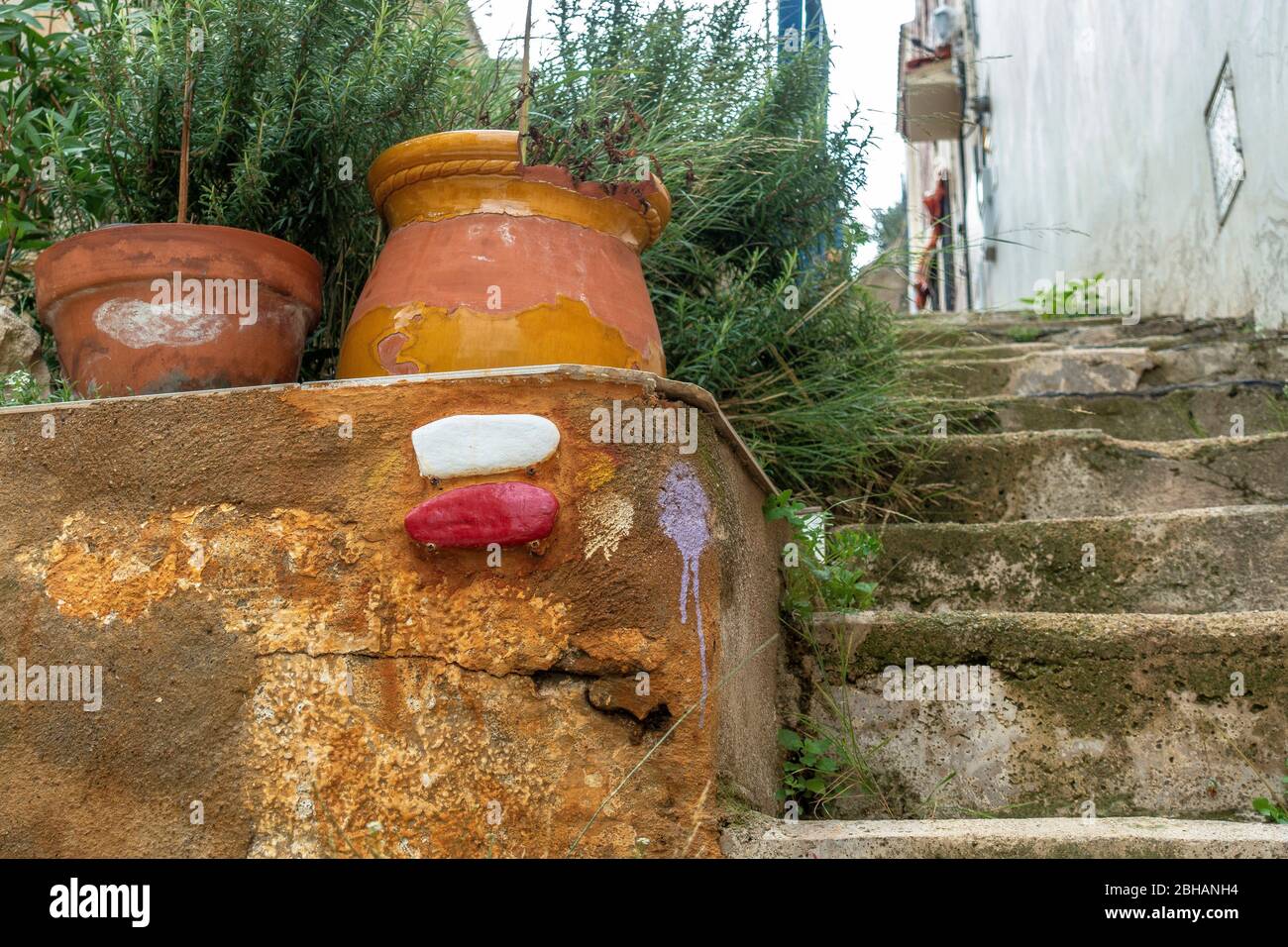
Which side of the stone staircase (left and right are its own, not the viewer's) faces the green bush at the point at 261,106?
right

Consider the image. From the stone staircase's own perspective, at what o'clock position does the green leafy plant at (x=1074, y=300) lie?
The green leafy plant is roughly at 6 o'clock from the stone staircase.

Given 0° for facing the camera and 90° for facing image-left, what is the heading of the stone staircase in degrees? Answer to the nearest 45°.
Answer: approximately 0°

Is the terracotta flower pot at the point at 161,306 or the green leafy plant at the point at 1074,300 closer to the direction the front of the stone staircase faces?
the terracotta flower pot

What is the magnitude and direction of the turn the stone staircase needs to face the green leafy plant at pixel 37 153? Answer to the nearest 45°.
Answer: approximately 90° to its right

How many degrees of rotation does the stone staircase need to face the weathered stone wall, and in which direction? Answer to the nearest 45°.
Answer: approximately 45° to its right

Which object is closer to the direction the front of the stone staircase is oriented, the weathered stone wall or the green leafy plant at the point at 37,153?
the weathered stone wall

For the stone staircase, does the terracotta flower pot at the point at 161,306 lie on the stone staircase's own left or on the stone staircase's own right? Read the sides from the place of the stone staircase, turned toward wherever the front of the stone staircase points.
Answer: on the stone staircase's own right
